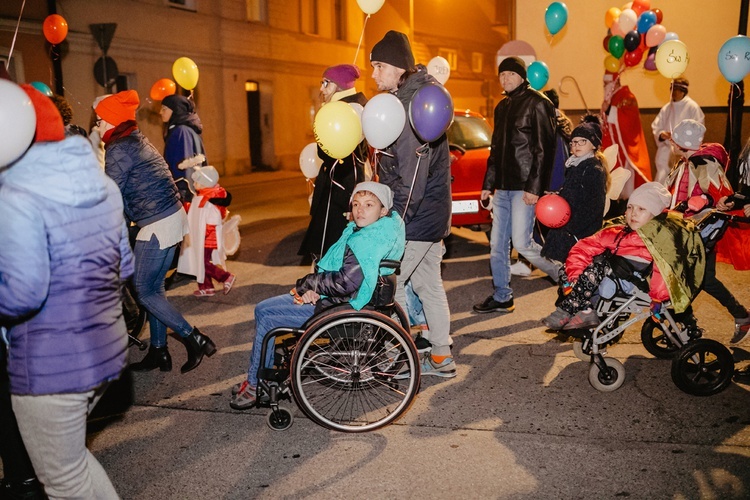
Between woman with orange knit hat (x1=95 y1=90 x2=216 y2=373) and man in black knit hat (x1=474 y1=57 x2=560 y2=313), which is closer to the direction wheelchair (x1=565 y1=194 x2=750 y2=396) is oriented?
the woman with orange knit hat

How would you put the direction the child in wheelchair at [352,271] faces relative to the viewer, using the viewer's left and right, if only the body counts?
facing to the left of the viewer

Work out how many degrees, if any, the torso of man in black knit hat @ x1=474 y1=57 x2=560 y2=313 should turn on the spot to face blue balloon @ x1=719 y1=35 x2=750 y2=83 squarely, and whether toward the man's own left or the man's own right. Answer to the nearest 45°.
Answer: approximately 135° to the man's own left

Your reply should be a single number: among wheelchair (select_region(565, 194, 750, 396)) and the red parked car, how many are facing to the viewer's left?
1

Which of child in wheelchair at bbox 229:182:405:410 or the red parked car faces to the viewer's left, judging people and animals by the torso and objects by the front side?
the child in wheelchair

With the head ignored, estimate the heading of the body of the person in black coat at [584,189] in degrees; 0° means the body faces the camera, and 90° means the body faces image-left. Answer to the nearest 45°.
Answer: approximately 45°

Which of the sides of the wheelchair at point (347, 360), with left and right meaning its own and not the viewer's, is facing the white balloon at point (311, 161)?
right

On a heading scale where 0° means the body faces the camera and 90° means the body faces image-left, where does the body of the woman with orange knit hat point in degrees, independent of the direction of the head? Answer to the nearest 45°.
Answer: approximately 90°

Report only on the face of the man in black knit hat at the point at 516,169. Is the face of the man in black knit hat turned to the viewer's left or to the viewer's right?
to the viewer's left

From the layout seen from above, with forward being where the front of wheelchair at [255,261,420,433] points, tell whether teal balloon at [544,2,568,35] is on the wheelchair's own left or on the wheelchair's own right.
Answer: on the wheelchair's own right
